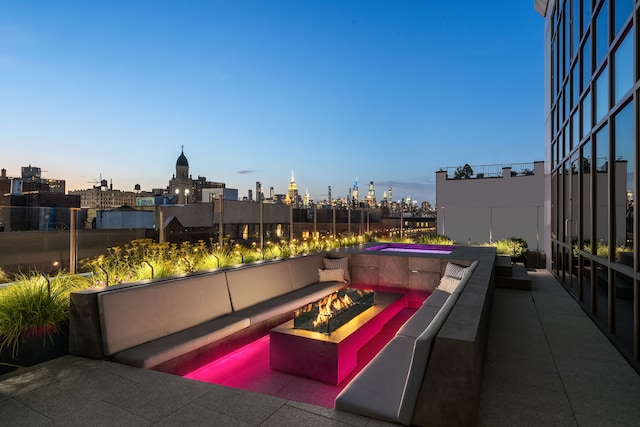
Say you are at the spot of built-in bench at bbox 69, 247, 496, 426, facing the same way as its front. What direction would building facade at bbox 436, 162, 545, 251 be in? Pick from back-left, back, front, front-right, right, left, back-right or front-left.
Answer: back

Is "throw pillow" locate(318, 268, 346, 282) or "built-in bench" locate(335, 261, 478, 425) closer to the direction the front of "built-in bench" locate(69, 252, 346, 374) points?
the built-in bench

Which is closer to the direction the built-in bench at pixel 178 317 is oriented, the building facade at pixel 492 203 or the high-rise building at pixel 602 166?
the high-rise building

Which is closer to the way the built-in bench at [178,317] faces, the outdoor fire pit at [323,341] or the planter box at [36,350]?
the outdoor fire pit

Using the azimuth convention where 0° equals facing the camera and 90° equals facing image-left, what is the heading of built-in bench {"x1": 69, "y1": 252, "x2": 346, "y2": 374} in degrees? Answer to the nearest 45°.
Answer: approximately 315°

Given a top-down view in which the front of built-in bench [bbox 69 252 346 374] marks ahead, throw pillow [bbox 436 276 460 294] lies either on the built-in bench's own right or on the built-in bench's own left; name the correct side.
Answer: on the built-in bench's own left

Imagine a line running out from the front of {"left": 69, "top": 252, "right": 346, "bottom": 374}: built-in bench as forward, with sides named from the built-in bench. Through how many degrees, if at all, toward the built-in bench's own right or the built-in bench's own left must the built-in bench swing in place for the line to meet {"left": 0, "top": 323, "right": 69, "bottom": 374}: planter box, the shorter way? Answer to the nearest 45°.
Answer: approximately 135° to the built-in bench's own right

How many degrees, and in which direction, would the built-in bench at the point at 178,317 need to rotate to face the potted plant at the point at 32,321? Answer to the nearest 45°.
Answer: approximately 135° to its right

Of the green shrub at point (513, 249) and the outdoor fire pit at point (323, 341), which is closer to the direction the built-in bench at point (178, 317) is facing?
the outdoor fire pit

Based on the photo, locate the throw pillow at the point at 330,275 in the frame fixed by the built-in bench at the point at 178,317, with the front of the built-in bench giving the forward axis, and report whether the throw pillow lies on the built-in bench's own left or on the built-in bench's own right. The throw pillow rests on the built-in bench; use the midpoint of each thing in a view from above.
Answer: on the built-in bench's own left

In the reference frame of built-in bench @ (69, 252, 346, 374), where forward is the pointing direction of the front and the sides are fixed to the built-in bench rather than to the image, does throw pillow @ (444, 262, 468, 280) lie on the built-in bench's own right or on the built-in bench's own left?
on the built-in bench's own left
